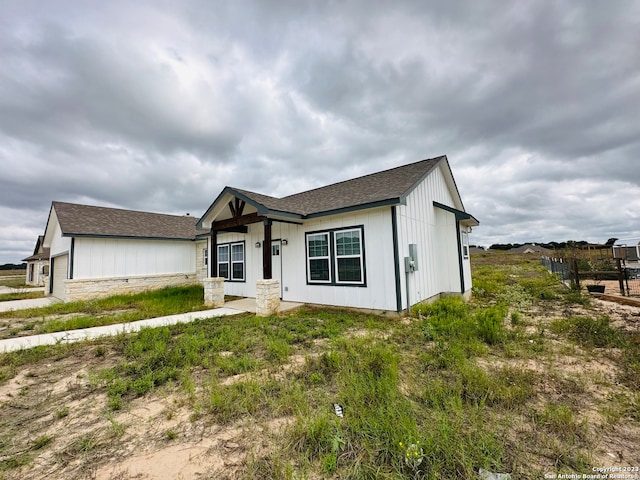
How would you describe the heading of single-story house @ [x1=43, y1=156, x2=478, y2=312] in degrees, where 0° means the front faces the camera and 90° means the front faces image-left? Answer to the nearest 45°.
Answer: approximately 45°

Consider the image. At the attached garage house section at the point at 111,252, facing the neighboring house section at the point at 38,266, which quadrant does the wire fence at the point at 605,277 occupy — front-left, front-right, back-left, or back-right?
back-right

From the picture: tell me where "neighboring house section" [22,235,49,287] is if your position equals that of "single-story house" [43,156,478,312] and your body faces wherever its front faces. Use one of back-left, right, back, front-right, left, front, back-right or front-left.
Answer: right

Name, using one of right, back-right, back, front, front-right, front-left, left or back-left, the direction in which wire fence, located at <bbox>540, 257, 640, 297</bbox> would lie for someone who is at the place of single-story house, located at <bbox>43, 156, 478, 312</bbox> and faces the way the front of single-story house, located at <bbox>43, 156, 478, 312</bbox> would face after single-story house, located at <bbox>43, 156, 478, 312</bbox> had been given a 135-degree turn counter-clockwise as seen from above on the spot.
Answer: front

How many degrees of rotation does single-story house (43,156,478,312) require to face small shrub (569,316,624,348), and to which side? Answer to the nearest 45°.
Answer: approximately 90° to its left
